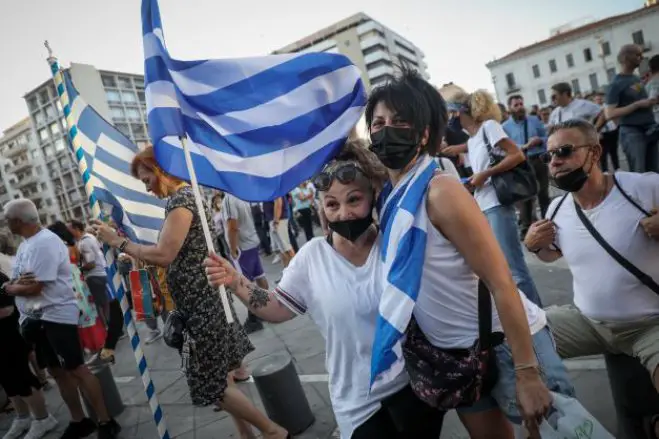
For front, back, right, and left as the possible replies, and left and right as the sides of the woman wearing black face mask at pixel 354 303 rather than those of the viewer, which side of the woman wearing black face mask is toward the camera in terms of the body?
front

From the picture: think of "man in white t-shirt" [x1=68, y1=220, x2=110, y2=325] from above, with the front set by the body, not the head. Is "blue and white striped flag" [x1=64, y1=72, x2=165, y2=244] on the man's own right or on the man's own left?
on the man's own left

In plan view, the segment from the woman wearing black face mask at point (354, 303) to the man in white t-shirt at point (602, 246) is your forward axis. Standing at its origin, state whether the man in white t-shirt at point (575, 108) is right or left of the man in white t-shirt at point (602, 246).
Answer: left

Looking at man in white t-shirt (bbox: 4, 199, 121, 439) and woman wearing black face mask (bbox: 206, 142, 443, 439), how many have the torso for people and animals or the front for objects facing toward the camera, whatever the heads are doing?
1

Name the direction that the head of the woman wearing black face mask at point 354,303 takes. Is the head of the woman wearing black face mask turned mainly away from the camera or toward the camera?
toward the camera

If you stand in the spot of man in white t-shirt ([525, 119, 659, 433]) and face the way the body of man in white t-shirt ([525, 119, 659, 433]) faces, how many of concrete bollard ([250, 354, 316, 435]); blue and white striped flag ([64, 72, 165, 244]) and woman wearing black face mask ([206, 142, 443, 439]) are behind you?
0

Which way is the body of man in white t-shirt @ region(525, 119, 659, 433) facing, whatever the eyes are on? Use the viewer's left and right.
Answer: facing the viewer and to the left of the viewer

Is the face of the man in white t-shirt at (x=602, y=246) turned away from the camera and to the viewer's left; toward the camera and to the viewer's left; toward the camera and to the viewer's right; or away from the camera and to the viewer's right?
toward the camera and to the viewer's left

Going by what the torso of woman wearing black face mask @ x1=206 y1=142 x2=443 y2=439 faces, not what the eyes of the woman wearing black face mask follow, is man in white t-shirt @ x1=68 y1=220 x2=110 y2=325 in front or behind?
behind

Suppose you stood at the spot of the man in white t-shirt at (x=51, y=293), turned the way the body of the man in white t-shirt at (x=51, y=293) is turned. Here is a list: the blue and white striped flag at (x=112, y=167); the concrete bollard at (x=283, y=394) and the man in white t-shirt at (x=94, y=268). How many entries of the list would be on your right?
1
